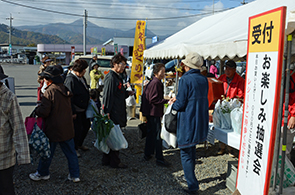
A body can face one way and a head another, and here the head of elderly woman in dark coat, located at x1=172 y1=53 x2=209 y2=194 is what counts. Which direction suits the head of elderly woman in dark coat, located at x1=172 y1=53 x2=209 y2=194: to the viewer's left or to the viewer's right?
to the viewer's left

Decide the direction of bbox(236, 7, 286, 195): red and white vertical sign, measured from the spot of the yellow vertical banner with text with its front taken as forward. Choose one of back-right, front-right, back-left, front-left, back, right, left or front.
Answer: front

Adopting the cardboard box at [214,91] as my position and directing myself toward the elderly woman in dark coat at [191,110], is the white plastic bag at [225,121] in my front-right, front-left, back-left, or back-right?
front-left

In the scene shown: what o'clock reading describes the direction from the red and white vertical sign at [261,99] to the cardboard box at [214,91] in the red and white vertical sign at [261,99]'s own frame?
The cardboard box is roughly at 4 o'clock from the red and white vertical sign.

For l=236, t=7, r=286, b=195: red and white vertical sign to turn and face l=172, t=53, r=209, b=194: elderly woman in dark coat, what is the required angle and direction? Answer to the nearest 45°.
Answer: approximately 90° to its right

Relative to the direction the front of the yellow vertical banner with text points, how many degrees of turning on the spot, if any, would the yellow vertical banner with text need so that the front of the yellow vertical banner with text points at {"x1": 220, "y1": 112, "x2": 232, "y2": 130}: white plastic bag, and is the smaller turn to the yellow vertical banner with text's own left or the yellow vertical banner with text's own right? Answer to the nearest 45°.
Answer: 0° — it already faces it

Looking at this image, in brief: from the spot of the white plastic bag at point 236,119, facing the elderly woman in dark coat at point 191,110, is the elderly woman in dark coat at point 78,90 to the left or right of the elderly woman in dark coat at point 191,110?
right

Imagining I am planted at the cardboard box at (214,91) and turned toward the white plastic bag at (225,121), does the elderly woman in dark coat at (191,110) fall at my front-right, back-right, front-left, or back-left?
front-right

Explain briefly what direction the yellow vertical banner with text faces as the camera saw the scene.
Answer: facing the viewer

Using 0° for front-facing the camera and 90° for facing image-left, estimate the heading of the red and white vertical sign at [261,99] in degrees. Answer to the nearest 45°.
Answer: approximately 45°

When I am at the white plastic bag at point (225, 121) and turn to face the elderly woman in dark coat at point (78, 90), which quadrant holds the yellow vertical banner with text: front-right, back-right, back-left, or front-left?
front-right

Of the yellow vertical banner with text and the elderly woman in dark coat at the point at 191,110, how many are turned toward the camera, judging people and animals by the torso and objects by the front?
1

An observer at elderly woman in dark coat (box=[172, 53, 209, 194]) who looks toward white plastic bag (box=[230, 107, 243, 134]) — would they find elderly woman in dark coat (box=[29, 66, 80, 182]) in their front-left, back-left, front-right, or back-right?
back-left

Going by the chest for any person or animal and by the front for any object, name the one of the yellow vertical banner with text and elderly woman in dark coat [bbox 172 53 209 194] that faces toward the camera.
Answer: the yellow vertical banner with text
